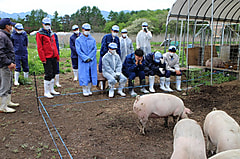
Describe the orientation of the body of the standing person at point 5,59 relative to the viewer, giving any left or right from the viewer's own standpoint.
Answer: facing to the right of the viewer
